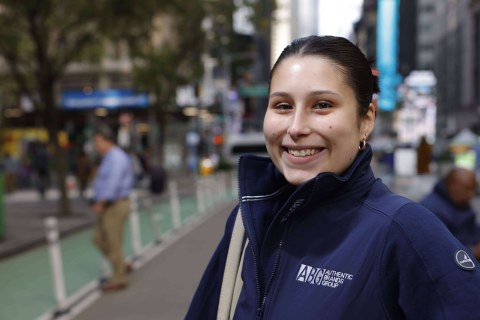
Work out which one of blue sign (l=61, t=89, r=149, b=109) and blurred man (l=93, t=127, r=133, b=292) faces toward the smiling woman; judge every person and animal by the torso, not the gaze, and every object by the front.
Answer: the blue sign

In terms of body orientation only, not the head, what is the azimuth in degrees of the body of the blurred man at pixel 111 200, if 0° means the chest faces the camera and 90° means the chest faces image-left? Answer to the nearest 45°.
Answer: approximately 90°

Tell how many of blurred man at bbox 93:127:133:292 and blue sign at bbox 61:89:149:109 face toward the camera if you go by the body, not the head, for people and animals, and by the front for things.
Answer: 1

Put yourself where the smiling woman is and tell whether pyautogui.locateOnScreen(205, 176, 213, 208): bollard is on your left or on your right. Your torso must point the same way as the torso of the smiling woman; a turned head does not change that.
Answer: on your right

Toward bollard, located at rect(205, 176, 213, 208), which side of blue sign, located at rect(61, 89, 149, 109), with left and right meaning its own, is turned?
front

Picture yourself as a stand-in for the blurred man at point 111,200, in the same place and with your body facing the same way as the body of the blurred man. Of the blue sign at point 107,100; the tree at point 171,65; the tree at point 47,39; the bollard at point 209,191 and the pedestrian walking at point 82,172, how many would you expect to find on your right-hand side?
5

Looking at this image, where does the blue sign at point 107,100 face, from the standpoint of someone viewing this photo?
facing the viewer

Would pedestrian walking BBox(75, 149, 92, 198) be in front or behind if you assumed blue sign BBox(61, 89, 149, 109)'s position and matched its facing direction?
in front

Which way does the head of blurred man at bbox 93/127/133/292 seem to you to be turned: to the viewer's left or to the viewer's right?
to the viewer's left

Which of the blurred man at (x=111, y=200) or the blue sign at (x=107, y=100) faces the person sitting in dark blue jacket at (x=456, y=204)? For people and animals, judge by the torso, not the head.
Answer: the blue sign

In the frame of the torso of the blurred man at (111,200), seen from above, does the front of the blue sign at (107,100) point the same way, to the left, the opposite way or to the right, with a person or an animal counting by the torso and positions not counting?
to the left

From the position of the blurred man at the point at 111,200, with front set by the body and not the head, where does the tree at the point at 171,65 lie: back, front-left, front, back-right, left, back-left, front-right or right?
right

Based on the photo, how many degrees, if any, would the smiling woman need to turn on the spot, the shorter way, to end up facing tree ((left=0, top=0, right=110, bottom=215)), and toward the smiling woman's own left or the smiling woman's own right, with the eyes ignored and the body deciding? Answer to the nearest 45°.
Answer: approximately 90° to the smiling woman's own right

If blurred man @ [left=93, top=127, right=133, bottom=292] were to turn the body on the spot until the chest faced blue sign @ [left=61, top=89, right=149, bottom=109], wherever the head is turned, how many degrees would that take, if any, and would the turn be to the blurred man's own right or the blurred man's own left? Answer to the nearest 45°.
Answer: approximately 90° to the blurred man's own right

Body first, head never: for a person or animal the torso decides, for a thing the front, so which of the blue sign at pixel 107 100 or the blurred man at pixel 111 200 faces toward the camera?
the blue sign

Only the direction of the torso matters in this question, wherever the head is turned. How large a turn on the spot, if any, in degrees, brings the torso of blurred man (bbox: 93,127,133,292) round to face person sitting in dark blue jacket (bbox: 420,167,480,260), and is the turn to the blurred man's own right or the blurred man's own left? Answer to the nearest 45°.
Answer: approximately 135° to the blurred man's own left
